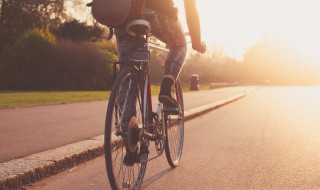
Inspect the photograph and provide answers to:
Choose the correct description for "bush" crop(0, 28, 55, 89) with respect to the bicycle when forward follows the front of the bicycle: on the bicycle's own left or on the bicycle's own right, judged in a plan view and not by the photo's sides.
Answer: on the bicycle's own left

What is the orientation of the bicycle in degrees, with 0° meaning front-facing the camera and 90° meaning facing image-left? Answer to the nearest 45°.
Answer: approximately 225°
